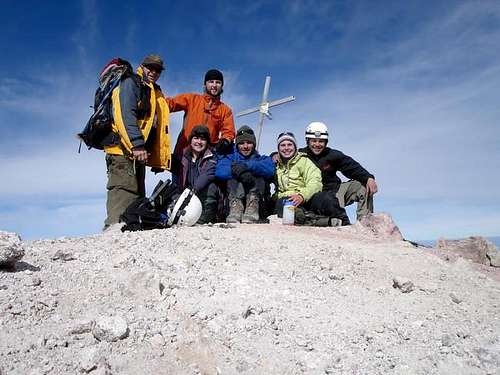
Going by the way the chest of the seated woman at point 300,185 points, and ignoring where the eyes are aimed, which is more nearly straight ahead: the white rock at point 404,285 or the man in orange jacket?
the white rock

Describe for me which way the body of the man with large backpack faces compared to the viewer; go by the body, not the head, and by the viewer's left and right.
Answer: facing the viewer and to the right of the viewer

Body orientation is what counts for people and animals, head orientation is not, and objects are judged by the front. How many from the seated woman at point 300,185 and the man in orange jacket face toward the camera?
2

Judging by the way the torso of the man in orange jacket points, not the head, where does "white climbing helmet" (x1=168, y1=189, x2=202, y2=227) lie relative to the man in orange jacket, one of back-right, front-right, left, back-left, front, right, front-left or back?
front

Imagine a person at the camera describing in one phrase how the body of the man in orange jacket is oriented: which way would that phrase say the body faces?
toward the camera

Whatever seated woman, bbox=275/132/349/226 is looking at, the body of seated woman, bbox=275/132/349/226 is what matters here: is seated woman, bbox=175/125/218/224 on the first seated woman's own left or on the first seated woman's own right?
on the first seated woman's own right

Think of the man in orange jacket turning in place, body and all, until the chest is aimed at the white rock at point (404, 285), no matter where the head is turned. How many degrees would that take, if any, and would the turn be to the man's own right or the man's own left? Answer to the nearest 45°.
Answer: approximately 45° to the man's own left

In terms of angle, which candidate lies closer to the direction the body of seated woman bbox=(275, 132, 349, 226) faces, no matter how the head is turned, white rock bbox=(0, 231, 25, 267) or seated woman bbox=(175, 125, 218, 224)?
the white rock

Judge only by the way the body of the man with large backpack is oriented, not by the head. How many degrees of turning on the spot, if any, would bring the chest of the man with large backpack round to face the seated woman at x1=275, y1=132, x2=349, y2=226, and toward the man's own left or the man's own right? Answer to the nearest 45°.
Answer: approximately 45° to the man's own left

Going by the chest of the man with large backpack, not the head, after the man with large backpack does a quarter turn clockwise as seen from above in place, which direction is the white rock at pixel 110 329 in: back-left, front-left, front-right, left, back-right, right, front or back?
front-left

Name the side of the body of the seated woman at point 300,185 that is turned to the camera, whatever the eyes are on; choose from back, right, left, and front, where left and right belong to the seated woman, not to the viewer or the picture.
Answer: front

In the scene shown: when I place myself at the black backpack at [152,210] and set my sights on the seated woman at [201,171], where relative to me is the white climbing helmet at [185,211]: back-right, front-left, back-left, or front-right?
front-right

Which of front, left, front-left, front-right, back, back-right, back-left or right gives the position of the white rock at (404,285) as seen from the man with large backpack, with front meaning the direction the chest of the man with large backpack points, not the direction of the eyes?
front

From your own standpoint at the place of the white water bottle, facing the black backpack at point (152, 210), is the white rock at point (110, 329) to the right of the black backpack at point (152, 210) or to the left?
left
